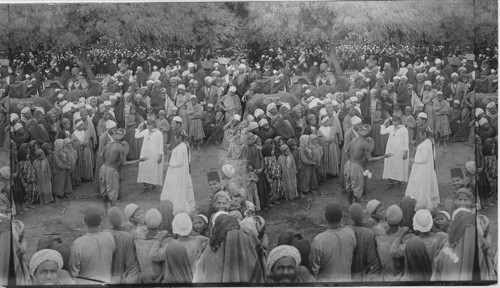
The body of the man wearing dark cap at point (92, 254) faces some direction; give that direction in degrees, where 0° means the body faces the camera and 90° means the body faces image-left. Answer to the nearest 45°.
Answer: approximately 180°

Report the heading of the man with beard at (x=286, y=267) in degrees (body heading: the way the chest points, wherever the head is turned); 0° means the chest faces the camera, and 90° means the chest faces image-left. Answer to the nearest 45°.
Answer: approximately 0°

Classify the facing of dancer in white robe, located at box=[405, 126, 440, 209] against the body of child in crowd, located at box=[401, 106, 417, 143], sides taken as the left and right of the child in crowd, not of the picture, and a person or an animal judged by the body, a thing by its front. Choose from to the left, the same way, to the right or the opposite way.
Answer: to the right

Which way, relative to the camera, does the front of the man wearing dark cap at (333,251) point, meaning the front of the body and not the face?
away from the camera

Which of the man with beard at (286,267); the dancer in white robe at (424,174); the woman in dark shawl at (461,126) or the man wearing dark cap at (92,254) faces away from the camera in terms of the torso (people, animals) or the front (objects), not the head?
the man wearing dark cap

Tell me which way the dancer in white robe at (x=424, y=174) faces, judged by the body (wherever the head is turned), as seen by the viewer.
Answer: to the viewer's left

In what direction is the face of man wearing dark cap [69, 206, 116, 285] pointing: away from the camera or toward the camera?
away from the camera

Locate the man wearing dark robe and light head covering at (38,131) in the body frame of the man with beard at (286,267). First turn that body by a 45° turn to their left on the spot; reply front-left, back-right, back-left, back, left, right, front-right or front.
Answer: back-right

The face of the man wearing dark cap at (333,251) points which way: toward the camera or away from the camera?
away from the camera

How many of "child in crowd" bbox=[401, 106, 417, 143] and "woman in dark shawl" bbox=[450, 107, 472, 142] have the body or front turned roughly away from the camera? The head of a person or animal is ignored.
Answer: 0
